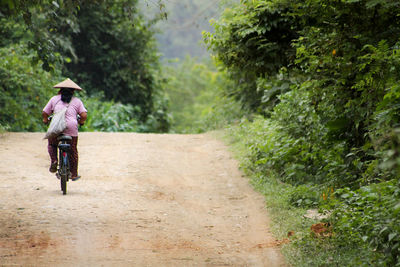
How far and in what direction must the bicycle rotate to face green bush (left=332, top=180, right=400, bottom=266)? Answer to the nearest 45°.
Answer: approximately 135° to its right

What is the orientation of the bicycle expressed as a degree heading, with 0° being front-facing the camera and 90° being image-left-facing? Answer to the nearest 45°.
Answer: approximately 180°

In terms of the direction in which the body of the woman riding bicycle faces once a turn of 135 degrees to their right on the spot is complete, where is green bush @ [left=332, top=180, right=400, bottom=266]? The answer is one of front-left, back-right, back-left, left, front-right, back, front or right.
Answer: front

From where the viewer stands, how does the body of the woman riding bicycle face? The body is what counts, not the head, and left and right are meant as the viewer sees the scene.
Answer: facing away from the viewer
